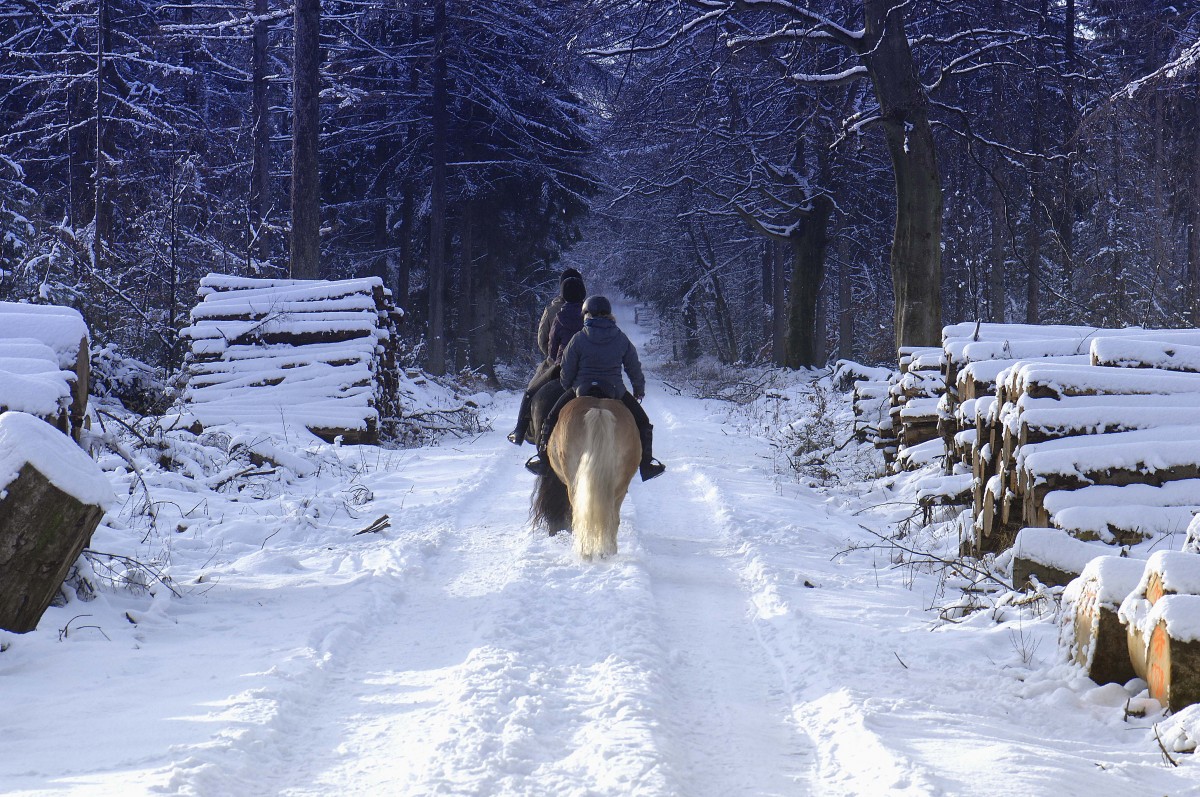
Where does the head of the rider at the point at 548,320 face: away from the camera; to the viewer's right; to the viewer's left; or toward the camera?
away from the camera

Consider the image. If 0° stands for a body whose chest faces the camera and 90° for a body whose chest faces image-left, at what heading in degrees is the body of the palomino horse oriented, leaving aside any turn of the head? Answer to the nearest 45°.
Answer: approximately 180°

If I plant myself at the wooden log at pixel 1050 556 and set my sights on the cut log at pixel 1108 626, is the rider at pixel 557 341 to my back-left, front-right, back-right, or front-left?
back-right

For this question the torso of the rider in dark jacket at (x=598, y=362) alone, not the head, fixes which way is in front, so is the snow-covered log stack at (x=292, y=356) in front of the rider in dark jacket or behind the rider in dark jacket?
in front

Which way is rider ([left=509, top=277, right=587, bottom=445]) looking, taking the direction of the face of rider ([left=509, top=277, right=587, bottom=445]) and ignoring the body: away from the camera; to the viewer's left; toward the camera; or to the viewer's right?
away from the camera

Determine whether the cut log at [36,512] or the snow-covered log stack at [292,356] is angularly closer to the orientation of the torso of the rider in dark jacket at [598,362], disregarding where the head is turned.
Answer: the snow-covered log stack

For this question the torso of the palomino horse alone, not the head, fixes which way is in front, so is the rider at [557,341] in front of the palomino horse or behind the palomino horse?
in front

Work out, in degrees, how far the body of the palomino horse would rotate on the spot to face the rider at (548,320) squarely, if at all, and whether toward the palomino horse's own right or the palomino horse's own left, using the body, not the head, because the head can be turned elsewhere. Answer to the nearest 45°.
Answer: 0° — it already faces them

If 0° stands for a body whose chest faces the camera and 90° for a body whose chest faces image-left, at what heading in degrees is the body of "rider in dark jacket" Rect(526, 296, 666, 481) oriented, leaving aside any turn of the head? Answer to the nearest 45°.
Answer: approximately 180°
